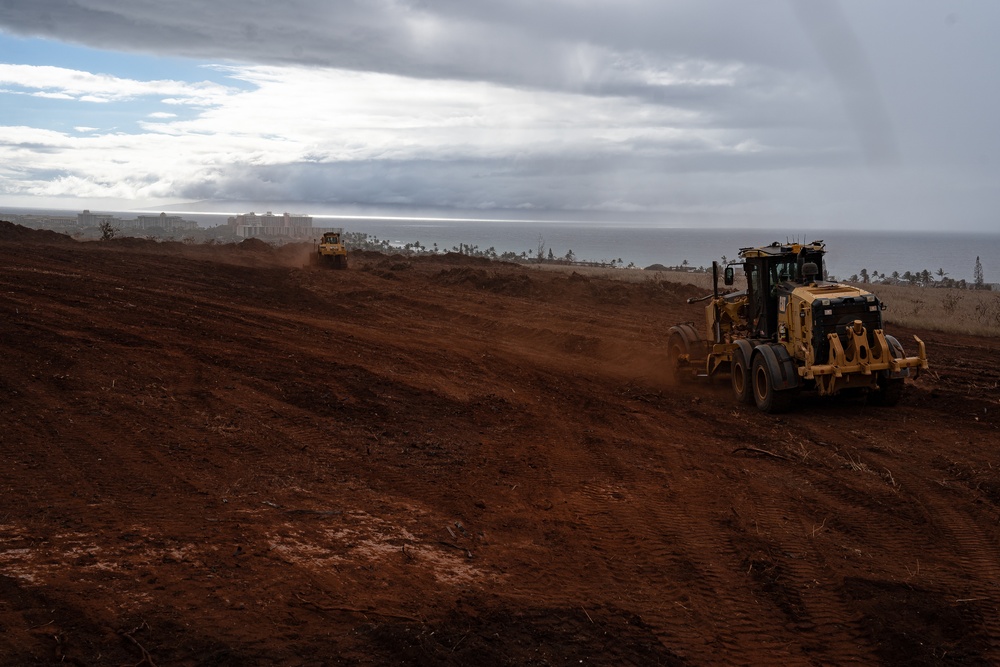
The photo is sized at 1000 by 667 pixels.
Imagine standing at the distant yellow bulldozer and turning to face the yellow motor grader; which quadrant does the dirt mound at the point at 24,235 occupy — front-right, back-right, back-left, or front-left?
back-right

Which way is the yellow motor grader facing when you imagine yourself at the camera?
facing away from the viewer and to the left of the viewer

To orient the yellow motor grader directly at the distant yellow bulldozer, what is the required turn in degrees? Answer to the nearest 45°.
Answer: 0° — it already faces it

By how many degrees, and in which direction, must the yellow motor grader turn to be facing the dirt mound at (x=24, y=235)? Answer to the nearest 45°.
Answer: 0° — it already faces it

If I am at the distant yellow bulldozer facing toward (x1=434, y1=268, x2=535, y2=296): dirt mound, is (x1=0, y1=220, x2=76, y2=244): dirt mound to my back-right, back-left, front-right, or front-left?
back-right
